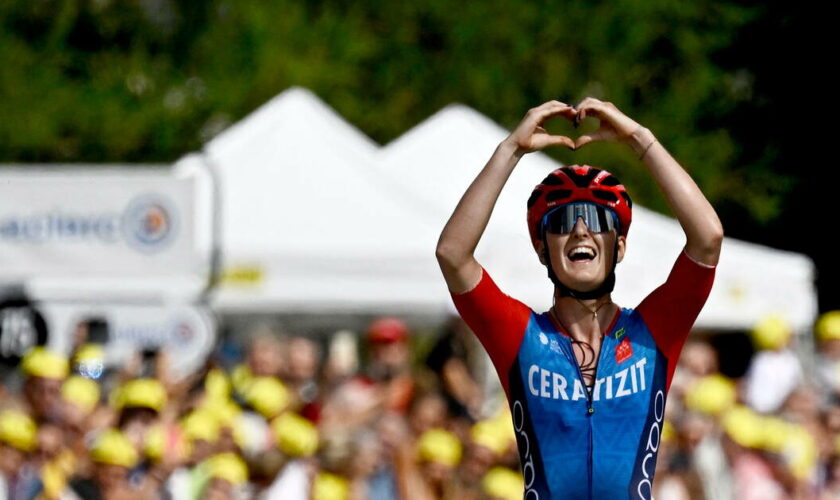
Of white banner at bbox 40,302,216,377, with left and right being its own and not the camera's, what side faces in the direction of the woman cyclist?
front

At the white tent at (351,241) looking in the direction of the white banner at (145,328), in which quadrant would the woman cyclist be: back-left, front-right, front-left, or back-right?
front-left

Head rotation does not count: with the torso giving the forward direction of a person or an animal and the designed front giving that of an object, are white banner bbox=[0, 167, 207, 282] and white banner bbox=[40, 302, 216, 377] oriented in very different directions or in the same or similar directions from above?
same or similar directions

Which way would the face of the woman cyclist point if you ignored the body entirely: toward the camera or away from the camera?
toward the camera

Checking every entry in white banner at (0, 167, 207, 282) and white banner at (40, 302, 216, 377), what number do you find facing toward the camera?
2

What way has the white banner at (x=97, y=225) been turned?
toward the camera

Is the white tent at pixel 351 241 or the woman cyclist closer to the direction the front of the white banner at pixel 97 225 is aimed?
the woman cyclist

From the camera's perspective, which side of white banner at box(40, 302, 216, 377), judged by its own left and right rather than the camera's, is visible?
front

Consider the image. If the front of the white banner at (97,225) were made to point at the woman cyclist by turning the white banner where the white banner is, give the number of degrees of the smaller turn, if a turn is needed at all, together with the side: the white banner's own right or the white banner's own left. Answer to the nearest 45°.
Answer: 0° — it already faces them

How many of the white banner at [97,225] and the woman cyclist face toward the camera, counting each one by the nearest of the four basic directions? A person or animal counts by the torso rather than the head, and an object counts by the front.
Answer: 2

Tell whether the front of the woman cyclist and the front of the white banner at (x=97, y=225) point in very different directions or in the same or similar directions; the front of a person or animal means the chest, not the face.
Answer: same or similar directions
